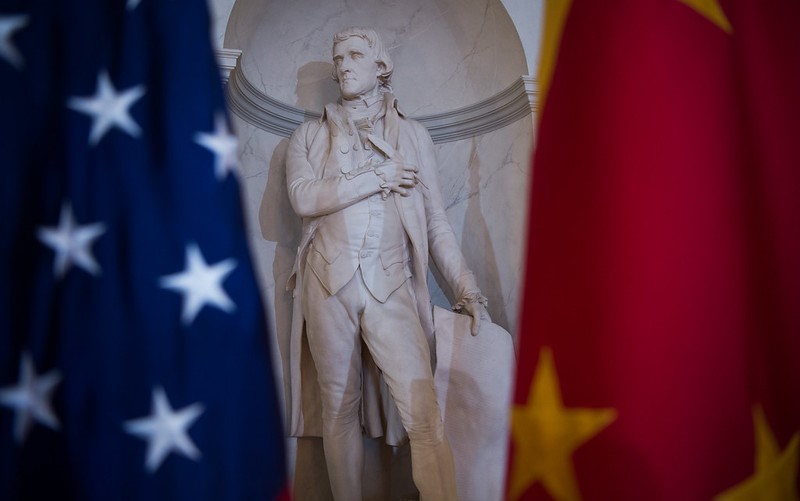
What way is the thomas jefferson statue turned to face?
toward the camera

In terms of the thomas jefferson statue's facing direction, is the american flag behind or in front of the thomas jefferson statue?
in front

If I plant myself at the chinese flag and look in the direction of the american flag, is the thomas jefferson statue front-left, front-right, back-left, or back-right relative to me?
front-right

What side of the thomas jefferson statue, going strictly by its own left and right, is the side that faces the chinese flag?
front

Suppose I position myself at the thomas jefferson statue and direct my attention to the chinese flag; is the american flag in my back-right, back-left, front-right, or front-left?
front-right

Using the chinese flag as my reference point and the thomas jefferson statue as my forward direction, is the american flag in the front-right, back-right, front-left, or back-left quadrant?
front-left
